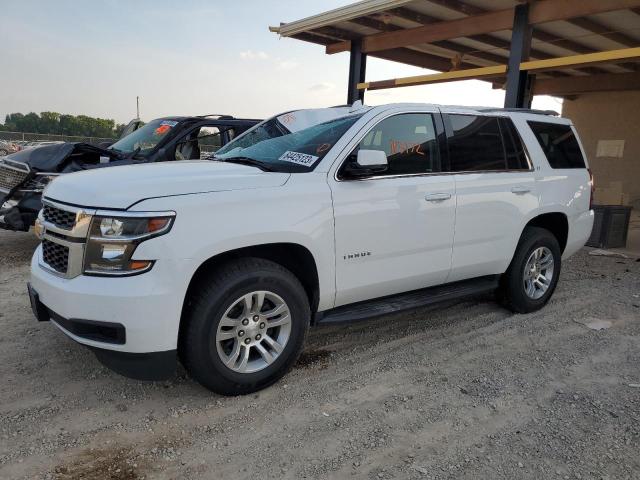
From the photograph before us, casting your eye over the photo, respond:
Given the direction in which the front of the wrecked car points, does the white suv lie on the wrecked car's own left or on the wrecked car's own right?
on the wrecked car's own left

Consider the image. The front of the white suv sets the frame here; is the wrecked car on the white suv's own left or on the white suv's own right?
on the white suv's own right

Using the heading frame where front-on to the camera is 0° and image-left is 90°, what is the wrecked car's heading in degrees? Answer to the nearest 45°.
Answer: approximately 45°

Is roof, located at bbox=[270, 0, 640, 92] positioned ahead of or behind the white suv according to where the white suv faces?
behind
